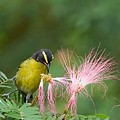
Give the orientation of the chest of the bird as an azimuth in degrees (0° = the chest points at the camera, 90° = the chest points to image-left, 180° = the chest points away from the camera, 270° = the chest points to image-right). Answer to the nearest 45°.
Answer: approximately 315°
